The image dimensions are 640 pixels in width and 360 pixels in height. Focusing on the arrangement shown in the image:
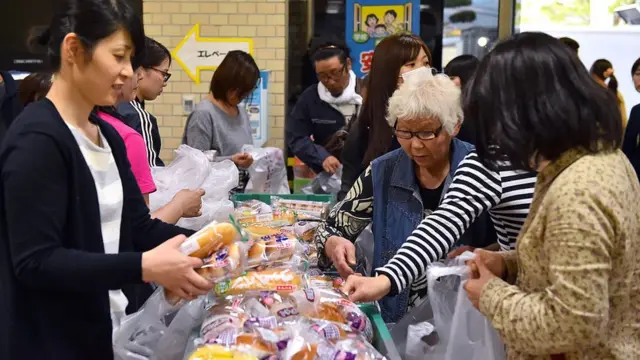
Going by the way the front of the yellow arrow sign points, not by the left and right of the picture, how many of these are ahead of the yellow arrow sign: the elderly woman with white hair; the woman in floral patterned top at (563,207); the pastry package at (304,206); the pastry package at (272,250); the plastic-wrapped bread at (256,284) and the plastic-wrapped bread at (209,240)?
6

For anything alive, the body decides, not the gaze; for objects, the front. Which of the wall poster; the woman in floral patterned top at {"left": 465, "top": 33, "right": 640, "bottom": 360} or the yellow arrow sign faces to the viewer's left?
the woman in floral patterned top

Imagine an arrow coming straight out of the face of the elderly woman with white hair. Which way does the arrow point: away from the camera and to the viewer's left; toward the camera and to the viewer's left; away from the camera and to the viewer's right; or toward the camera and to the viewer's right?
toward the camera and to the viewer's left

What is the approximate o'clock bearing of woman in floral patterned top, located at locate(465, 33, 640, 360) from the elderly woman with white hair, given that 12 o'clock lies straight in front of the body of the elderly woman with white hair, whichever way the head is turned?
The woman in floral patterned top is roughly at 10 o'clock from the elderly woman with white hair.

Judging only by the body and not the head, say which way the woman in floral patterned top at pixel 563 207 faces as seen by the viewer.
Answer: to the viewer's left

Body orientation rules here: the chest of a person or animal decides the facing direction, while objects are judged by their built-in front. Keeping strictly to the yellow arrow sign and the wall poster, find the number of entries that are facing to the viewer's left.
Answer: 0

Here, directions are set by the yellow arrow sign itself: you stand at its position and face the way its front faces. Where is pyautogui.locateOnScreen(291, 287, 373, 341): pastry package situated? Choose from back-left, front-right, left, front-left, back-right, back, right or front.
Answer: front

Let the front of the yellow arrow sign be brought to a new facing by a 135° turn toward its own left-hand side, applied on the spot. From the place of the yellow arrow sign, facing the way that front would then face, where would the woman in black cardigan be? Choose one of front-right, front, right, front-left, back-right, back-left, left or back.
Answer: back-right

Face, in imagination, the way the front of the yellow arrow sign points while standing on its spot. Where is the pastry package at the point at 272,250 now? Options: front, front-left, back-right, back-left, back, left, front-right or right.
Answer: front

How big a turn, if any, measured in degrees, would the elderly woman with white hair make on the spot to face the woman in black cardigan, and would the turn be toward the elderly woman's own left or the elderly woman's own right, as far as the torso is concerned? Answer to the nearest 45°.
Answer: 0° — they already face them

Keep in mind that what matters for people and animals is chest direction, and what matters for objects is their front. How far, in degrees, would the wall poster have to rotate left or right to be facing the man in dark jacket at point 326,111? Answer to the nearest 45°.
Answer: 0° — it already faces them

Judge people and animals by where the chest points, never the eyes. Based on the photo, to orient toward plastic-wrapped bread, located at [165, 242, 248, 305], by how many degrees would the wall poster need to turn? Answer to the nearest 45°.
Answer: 0° — it already faces it

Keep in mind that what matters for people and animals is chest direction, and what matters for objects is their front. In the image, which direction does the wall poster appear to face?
toward the camera

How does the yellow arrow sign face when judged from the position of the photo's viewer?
facing the viewer
